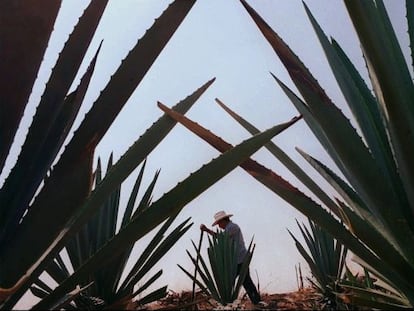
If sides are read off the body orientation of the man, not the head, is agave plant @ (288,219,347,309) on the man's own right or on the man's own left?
on the man's own left

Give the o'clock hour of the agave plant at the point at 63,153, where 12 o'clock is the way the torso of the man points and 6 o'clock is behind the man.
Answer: The agave plant is roughly at 9 o'clock from the man.

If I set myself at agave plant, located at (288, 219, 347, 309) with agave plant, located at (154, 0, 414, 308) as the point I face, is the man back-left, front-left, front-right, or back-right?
back-right

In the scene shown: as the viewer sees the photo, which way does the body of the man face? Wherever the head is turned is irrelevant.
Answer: to the viewer's left

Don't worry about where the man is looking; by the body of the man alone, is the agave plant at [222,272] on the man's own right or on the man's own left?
on the man's own left

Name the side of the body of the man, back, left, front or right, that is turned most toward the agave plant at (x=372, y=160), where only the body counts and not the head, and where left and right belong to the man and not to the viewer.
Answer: left
